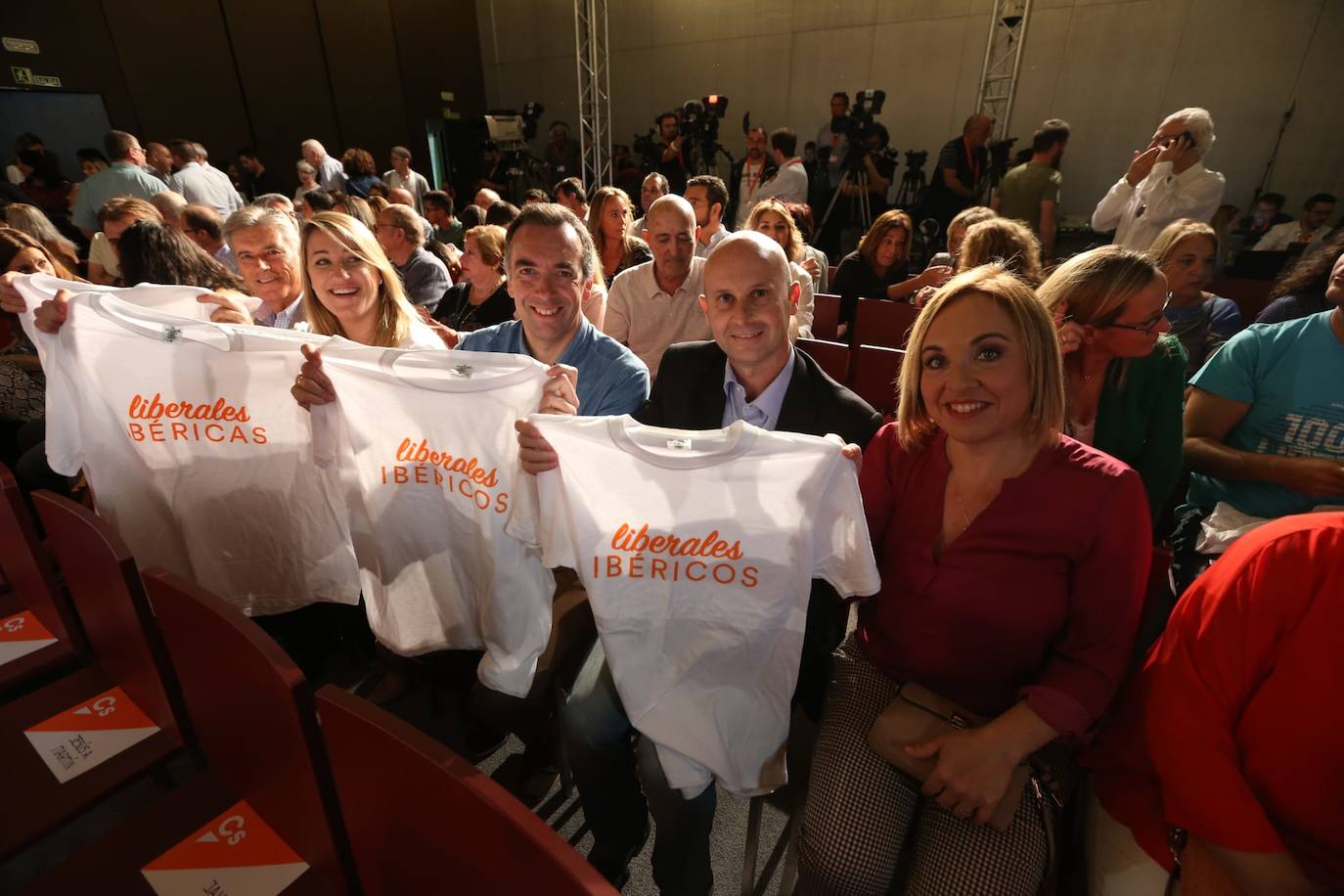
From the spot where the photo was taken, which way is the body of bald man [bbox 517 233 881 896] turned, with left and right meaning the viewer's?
facing the viewer

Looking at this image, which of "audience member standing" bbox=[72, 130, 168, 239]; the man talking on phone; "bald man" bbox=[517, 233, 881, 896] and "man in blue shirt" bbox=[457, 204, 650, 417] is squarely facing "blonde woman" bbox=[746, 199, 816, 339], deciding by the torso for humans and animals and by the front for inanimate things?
the man talking on phone

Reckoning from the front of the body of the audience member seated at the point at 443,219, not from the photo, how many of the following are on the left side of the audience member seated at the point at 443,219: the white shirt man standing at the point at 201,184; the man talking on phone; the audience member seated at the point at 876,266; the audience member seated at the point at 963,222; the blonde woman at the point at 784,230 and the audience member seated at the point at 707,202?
5

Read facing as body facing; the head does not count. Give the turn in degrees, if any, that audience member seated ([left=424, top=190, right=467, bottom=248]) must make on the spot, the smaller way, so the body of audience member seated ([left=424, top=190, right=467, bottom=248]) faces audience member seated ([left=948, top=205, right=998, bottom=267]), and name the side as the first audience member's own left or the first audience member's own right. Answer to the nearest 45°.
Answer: approximately 90° to the first audience member's own left

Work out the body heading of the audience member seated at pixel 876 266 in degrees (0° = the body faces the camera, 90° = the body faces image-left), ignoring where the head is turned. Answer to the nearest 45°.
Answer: approximately 315°

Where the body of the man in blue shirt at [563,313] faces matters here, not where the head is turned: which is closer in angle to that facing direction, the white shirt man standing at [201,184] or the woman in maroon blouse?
the woman in maroon blouse

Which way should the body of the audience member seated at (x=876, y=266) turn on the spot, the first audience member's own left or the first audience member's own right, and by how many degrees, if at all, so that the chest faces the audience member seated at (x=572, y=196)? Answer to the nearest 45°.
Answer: approximately 135° to the first audience member's own right

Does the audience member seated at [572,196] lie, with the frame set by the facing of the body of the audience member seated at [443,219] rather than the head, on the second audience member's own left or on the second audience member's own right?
on the second audience member's own left

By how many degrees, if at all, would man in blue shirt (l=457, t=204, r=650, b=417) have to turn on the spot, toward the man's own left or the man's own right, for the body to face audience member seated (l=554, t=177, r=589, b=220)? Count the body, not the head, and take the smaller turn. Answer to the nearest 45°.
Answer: approximately 180°

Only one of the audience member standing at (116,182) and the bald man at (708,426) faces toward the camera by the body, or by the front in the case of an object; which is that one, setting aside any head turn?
the bald man

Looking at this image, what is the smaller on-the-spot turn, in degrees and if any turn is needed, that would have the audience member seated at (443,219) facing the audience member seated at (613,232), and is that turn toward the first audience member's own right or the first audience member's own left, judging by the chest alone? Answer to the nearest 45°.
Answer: approximately 90° to the first audience member's own left

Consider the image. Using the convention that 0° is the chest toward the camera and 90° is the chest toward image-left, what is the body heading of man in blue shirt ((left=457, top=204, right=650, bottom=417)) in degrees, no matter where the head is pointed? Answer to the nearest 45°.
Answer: approximately 0°

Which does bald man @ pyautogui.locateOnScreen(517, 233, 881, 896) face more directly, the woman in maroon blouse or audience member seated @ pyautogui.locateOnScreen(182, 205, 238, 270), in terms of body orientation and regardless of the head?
the woman in maroon blouse

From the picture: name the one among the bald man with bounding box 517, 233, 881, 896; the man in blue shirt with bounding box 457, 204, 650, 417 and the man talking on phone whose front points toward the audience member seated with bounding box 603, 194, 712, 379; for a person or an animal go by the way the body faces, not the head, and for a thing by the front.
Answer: the man talking on phone

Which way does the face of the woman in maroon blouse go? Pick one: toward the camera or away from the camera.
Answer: toward the camera

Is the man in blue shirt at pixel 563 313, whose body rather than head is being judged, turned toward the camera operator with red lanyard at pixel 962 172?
no

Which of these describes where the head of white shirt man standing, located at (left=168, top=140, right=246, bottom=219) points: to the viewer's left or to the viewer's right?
to the viewer's left

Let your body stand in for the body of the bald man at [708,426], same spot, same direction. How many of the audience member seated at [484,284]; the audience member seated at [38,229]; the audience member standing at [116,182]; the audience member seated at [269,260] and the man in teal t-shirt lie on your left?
1

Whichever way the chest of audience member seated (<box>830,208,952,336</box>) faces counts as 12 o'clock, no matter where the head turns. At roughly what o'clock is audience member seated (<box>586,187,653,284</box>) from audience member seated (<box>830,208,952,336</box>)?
audience member seated (<box>586,187,653,284</box>) is roughly at 4 o'clock from audience member seated (<box>830,208,952,336</box>).

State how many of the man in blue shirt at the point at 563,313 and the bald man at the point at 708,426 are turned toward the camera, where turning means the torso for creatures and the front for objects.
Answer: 2
